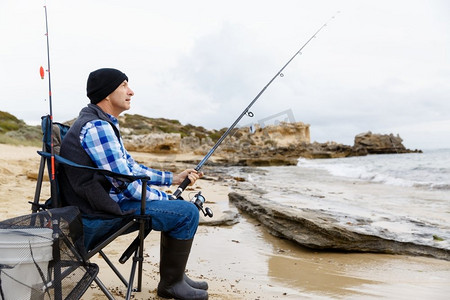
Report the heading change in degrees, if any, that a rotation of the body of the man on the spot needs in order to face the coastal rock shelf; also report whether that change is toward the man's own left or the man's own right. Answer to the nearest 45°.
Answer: approximately 45° to the man's own left

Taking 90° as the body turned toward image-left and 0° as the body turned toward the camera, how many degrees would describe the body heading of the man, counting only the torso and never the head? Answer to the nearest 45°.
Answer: approximately 270°

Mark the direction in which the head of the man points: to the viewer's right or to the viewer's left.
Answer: to the viewer's right
